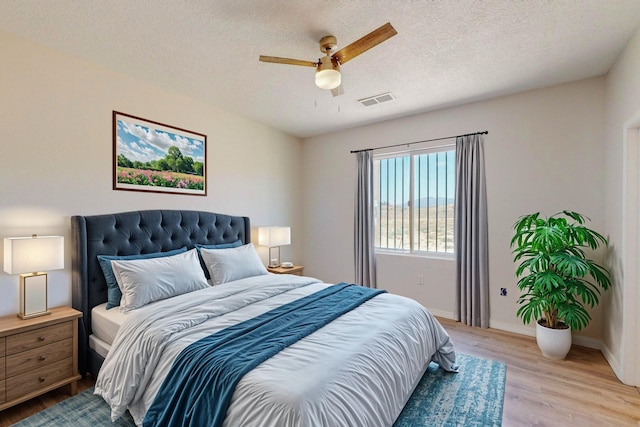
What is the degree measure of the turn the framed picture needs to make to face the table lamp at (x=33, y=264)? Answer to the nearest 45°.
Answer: approximately 90° to its right

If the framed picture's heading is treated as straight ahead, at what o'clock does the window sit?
The window is roughly at 11 o'clock from the framed picture.

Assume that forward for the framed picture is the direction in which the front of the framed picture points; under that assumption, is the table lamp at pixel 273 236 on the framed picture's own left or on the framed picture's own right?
on the framed picture's own left

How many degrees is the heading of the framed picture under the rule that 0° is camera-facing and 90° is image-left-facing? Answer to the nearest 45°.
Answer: approximately 315°

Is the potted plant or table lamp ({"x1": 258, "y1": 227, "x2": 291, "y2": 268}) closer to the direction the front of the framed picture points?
the potted plant

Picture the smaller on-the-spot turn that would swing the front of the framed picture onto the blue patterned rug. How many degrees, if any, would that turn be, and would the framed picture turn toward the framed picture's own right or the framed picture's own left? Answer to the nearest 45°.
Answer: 0° — it already faces it
